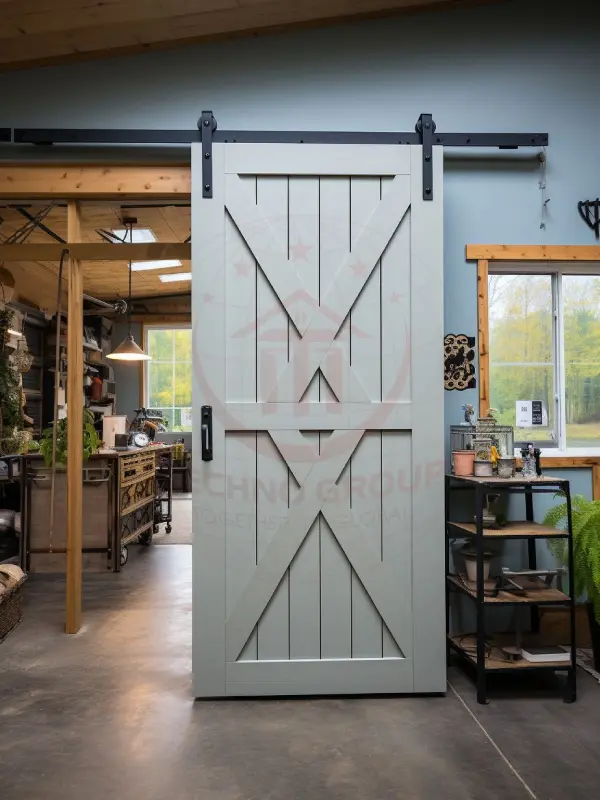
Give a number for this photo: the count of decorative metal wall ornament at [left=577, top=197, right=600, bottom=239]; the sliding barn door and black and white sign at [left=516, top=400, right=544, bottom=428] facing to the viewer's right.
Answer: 0

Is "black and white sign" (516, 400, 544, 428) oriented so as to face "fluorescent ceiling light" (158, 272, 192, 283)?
no

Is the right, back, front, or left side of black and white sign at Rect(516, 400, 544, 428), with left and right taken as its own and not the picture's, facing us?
front

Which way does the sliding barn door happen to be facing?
toward the camera

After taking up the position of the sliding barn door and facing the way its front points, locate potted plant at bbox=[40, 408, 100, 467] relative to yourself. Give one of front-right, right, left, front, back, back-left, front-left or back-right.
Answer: back-right

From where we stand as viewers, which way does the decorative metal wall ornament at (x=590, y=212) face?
facing the viewer

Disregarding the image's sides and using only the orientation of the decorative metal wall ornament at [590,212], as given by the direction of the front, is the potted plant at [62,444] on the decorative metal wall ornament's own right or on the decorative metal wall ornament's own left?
on the decorative metal wall ornament's own right

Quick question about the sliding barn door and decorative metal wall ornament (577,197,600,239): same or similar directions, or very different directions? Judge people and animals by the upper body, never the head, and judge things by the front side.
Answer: same or similar directions

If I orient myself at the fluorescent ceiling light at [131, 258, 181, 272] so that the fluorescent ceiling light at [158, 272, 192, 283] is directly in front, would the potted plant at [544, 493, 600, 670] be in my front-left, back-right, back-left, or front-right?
back-right

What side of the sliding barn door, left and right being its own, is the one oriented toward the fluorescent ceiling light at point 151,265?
back

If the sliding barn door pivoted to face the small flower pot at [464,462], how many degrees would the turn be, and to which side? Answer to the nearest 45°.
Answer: approximately 90° to its left
